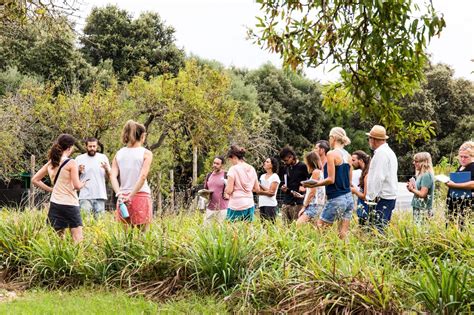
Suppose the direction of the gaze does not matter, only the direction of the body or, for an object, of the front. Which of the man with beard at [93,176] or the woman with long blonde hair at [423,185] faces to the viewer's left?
the woman with long blonde hair

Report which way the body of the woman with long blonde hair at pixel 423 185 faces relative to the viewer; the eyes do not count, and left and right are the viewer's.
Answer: facing to the left of the viewer

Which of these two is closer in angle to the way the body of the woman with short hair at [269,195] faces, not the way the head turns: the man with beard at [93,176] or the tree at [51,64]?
the man with beard

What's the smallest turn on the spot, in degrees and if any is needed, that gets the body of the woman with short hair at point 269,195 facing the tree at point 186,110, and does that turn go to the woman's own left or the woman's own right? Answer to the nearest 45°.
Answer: approximately 135° to the woman's own right

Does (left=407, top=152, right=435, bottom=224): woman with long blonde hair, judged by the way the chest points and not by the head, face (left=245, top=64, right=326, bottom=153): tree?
no

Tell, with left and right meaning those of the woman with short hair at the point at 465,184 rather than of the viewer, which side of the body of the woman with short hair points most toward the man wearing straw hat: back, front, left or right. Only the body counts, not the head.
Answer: front

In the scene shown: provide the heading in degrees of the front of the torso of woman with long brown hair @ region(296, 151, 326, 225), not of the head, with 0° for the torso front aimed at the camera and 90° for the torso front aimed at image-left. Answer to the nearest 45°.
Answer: approximately 90°

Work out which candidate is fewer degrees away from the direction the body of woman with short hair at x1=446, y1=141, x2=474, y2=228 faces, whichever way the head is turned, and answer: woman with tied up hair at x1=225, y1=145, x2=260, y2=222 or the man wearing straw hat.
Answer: the man wearing straw hat

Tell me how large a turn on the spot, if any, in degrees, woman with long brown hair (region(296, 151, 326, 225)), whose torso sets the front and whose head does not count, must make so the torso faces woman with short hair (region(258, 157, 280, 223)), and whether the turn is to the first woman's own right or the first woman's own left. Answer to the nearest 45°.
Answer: approximately 45° to the first woman's own right

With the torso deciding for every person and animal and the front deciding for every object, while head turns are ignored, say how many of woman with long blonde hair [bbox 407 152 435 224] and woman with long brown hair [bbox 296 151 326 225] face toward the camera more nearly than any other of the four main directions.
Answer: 0

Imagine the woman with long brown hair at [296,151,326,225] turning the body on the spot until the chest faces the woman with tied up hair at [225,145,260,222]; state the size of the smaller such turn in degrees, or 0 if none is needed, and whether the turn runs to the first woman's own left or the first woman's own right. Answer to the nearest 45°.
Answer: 0° — they already face them

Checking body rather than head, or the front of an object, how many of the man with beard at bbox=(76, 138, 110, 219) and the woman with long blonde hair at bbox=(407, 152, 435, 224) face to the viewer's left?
1

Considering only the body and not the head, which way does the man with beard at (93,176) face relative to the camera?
toward the camera

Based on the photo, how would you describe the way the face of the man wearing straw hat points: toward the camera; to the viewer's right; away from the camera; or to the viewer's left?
to the viewer's left

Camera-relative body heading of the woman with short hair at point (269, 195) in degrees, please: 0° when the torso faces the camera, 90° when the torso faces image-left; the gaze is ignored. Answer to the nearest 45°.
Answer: approximately 45°

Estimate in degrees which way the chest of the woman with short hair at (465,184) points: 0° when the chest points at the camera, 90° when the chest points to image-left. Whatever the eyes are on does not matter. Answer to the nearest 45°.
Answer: approximately 45°

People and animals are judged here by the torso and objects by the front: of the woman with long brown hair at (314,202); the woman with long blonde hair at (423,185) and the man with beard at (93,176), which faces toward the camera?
the man with beard
